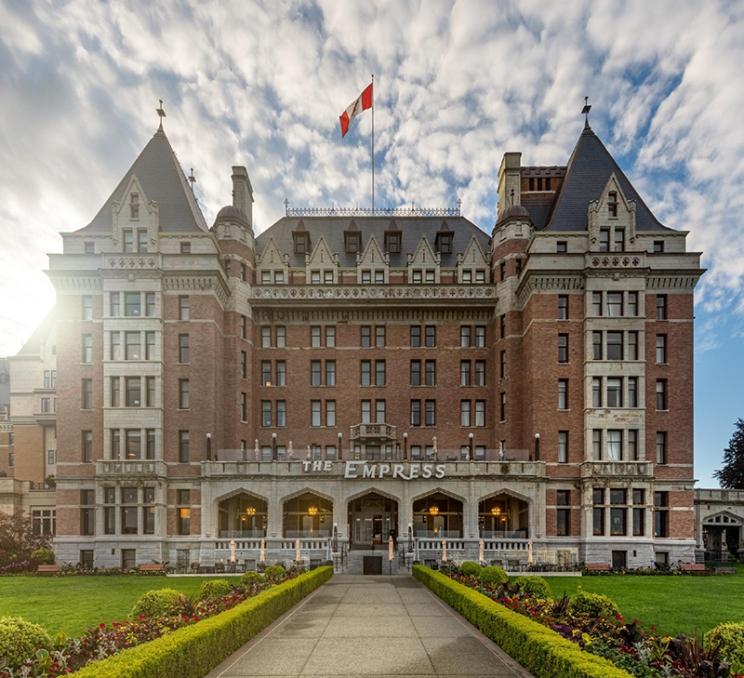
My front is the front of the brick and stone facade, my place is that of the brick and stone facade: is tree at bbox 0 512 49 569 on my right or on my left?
on my right

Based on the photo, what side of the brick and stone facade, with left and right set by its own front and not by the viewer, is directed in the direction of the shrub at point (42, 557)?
right

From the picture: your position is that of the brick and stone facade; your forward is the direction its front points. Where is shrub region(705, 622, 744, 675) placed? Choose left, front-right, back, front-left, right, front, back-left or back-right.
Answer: front

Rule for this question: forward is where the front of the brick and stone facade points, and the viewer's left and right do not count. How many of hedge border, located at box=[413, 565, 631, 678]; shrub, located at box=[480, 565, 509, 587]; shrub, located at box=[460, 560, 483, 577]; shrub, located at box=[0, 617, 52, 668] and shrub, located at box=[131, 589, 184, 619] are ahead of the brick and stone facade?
5

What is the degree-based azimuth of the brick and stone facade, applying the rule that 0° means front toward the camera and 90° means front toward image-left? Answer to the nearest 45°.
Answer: approximately 0°

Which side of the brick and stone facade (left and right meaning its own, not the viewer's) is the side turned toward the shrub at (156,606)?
front

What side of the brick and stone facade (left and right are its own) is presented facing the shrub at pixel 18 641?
front

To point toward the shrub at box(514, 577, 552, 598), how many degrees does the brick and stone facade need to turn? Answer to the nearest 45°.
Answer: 0° — it already faces it

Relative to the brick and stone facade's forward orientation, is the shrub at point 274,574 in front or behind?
in front

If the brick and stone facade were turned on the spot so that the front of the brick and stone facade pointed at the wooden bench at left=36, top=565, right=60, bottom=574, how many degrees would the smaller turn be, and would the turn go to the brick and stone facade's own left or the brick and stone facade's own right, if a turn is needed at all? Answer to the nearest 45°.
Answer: approximately 90° to the brick and stone facade's own right

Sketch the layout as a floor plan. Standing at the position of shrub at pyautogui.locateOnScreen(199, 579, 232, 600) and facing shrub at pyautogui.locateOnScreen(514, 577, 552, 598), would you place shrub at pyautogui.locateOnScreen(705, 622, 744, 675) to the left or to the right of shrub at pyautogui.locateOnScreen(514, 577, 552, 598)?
right
